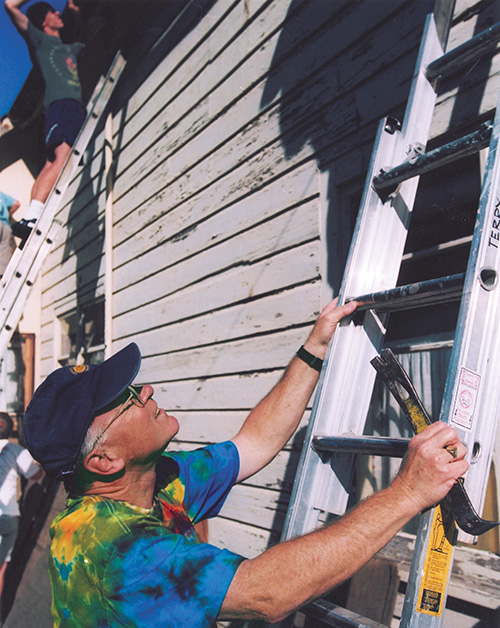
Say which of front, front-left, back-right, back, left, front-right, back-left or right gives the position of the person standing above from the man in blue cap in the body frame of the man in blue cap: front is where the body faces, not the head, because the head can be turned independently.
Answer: back-left

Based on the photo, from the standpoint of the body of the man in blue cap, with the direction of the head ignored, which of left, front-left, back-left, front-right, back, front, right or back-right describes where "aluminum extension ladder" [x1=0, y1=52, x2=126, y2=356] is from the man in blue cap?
back-left

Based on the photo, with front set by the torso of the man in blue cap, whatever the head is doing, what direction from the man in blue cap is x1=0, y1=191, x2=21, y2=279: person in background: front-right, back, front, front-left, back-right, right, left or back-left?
back-left

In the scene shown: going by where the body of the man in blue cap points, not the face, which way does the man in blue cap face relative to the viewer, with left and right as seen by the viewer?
facing to the right of the viewer

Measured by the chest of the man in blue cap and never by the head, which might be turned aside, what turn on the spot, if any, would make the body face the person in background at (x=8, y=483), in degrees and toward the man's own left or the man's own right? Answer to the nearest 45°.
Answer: approximately 135° to the man's own left

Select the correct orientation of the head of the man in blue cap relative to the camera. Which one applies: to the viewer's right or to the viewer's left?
to the viewer's right
